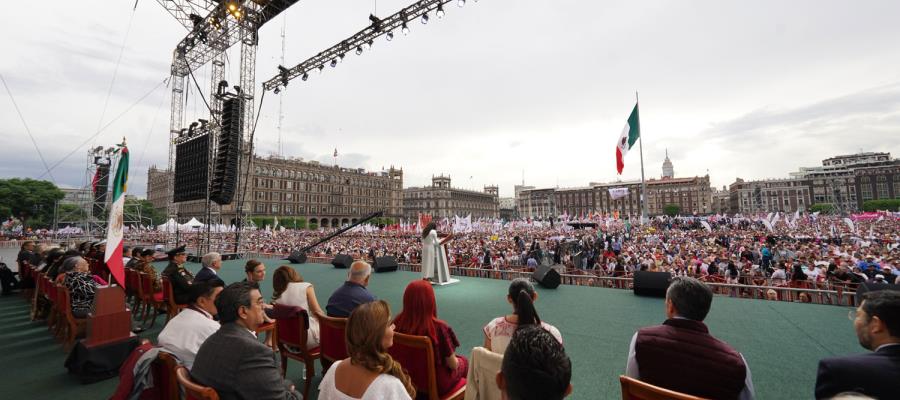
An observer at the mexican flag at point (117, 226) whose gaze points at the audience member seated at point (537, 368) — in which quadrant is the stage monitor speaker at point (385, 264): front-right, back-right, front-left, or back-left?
back-left

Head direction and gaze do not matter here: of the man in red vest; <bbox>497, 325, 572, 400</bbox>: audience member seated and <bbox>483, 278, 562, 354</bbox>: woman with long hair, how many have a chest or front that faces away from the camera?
3

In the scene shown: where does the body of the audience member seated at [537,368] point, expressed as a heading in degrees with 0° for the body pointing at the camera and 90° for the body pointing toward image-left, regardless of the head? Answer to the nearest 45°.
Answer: approximately 180°

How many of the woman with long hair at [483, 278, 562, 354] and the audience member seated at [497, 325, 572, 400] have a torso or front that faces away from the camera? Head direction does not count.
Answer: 2

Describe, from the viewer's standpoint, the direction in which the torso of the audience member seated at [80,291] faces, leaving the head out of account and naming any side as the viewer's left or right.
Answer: facing away from the viewer and to the right of the viewer

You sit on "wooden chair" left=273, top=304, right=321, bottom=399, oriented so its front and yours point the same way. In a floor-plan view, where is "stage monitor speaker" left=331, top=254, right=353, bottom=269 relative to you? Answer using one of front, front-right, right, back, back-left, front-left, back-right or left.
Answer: front-left

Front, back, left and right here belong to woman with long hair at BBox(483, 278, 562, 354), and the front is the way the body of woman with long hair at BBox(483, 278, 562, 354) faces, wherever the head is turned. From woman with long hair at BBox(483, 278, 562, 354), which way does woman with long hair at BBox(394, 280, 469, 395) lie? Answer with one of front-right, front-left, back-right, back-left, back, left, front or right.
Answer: left

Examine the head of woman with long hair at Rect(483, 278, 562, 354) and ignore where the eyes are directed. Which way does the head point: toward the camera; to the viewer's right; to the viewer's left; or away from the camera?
away from the camera

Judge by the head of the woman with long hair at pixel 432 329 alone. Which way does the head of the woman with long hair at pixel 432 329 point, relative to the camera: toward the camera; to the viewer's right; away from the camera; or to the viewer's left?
away from the camera

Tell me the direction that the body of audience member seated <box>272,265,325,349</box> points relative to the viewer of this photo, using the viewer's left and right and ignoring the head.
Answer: facing away from the viewer and to the right of the viewer

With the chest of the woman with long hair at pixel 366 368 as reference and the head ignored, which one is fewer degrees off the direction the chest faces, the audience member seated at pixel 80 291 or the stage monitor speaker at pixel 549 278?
the stage monitor speaker

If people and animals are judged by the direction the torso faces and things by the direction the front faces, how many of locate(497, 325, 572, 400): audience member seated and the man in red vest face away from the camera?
2

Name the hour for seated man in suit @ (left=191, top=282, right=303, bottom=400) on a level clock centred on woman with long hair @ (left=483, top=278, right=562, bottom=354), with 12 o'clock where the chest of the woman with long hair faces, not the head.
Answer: The seated man in suit is roughly at 8 o'clock from the woman with long hair.

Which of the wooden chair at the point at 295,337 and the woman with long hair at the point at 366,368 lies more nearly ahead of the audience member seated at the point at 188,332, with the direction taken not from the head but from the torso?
the wooden chair
